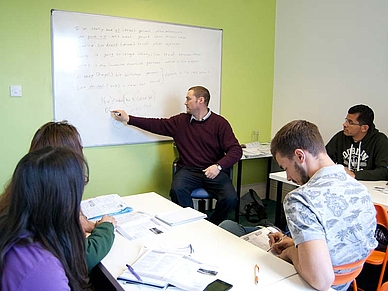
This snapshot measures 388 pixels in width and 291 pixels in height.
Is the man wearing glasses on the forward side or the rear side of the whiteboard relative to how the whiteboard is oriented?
on the forward side

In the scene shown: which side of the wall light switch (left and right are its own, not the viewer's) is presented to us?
front

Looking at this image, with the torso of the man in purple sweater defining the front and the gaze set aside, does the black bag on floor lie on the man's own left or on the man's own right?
on the man's own left

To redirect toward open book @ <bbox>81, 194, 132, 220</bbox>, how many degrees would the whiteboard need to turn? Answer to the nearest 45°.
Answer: approximately 45° to its right

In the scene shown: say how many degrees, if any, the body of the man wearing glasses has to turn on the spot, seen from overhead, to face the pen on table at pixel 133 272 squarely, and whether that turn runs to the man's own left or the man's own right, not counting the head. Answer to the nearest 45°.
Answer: approximately 45° to the man's own left

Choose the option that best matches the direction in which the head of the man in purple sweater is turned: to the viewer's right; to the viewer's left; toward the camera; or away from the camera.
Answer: to the viewer's left

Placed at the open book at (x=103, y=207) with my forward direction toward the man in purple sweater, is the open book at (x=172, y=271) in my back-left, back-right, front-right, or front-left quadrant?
back-right

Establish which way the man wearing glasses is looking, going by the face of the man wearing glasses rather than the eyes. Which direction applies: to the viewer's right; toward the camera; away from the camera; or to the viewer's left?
to the viewer's left

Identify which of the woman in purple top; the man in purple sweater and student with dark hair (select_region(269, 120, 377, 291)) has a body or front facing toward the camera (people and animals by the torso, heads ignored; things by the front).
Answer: the man in purple sweater

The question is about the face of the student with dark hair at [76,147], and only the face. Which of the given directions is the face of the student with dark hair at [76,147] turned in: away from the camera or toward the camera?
away from the camera

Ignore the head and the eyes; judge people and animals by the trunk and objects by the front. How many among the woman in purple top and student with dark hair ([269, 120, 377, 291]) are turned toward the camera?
0

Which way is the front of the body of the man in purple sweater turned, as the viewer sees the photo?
toward the camera

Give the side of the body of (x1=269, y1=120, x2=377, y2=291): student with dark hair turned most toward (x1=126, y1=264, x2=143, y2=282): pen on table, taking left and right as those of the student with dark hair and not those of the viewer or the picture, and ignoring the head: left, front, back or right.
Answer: left

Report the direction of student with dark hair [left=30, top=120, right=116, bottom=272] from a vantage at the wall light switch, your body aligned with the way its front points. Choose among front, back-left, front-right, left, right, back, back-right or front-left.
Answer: front

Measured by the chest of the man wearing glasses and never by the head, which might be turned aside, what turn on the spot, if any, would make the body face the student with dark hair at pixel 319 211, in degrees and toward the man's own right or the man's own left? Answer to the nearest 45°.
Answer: approximately 45° to the man's own left

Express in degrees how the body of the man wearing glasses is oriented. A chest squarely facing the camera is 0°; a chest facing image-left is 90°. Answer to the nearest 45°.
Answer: approximately 45°

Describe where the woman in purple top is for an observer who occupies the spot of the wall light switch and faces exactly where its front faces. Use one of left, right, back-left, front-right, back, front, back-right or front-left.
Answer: front

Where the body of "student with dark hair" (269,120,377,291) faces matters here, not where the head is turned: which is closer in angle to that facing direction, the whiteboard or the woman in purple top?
the whiteboard

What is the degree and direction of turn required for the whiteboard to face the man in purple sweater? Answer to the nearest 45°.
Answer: approximately 45° to its left

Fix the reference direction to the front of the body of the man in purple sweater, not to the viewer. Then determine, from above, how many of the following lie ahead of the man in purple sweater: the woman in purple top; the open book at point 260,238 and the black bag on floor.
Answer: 2
